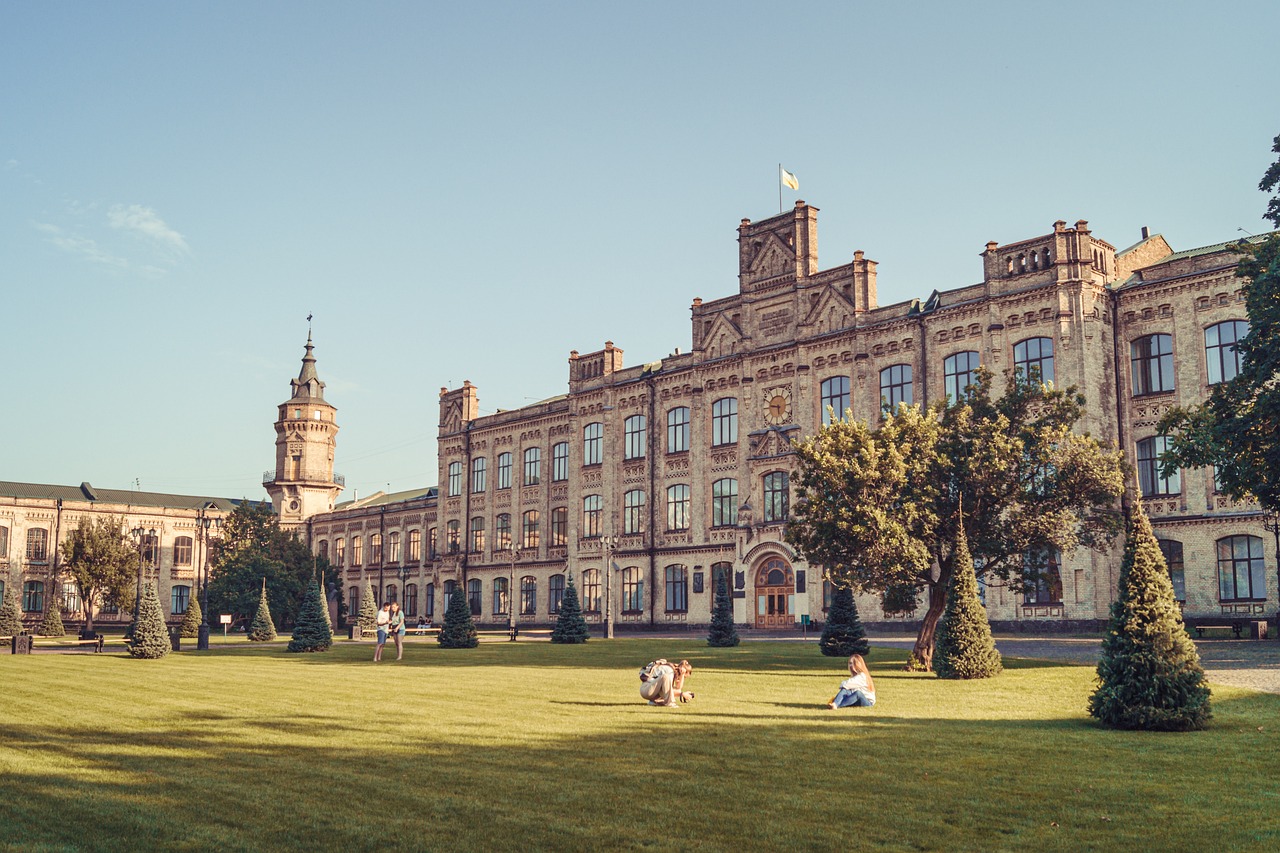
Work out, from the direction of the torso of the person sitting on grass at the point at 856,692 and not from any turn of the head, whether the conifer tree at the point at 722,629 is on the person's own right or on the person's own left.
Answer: on the person's own right

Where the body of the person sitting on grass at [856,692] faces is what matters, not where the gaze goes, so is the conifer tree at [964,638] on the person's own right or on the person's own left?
on the person's own right

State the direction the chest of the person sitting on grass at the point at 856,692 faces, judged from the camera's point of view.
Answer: to the viewer's left

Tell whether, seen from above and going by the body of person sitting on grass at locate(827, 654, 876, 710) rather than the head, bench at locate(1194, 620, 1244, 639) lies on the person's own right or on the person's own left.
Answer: on the person's own right

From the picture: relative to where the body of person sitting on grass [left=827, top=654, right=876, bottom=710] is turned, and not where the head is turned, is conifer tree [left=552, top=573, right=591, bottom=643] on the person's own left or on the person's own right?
on the person's own right

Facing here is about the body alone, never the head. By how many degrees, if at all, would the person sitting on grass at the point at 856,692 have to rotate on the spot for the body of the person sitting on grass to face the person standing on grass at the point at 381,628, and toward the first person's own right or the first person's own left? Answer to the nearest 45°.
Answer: approximately 45° to the first person's own right

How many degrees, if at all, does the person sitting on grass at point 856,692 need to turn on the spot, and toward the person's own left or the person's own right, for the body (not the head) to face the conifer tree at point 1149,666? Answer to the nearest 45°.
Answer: approximately 135° to the person's own left

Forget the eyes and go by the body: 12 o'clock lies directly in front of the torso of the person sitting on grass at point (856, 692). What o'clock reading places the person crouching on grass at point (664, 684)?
the person crouching on grass at point (664, 684) is roughly at 12 o'clock from the person sitting on grass at point (856, 692).

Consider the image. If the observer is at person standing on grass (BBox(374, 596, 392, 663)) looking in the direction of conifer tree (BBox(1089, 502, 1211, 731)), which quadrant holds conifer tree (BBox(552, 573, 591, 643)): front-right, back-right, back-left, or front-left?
back-left
